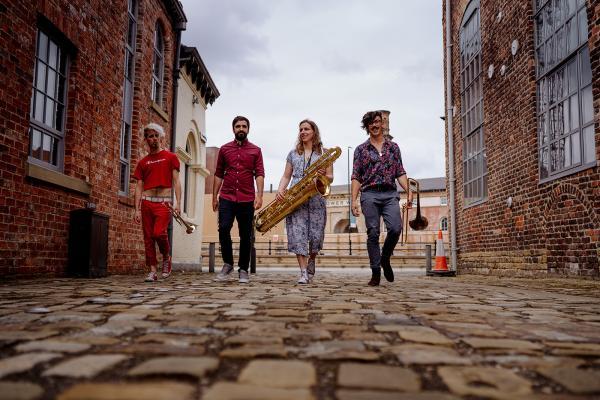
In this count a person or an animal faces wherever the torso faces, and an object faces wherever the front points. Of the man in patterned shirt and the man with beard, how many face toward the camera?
2

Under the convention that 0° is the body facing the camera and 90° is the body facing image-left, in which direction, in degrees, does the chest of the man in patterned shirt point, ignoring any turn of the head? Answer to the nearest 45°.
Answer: approximately 0°

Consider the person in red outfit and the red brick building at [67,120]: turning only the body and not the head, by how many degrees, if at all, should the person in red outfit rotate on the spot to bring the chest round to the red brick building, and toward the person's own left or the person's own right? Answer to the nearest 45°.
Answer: approximately 135° to the person's own right

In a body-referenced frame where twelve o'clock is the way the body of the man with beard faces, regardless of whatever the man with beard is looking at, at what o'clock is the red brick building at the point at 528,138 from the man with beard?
The red brick building is roughly at 8 o'clock from the man with beard.

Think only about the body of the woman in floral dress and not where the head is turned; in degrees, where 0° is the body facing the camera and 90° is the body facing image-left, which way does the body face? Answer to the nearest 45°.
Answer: approximately 0°

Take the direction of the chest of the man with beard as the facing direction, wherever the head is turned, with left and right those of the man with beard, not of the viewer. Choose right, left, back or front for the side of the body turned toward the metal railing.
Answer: back

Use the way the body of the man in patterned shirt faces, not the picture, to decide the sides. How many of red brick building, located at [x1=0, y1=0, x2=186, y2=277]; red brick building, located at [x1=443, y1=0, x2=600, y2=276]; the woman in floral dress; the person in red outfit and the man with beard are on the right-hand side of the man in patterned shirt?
4
